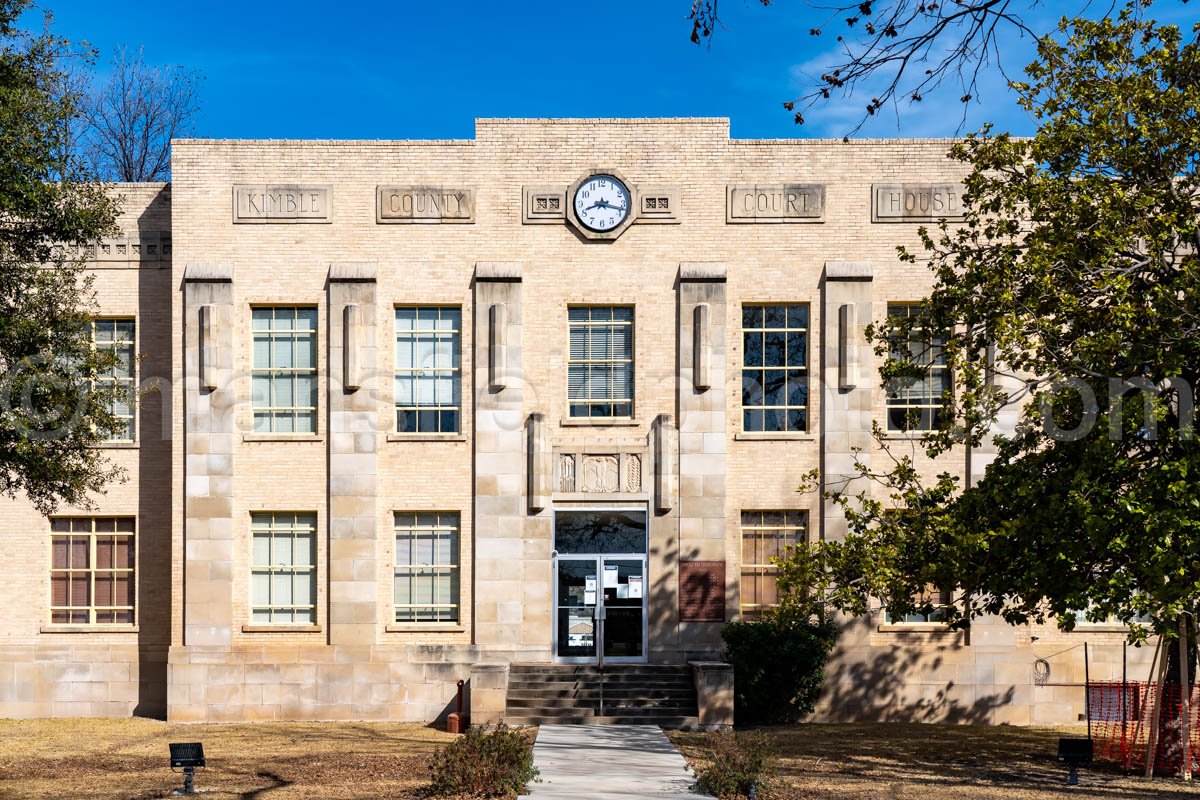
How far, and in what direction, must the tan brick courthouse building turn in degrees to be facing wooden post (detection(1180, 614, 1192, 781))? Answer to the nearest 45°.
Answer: approximately 45° to its left

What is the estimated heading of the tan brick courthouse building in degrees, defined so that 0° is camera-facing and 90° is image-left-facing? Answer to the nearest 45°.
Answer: approximately 0°

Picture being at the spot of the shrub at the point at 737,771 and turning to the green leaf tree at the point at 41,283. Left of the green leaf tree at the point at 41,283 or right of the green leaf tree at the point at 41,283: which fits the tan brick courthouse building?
right

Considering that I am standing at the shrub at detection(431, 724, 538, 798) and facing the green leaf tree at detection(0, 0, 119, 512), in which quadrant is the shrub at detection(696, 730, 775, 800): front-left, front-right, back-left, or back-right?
back-right

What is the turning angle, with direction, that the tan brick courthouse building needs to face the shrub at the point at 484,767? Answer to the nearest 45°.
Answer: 0° — it already faces it
